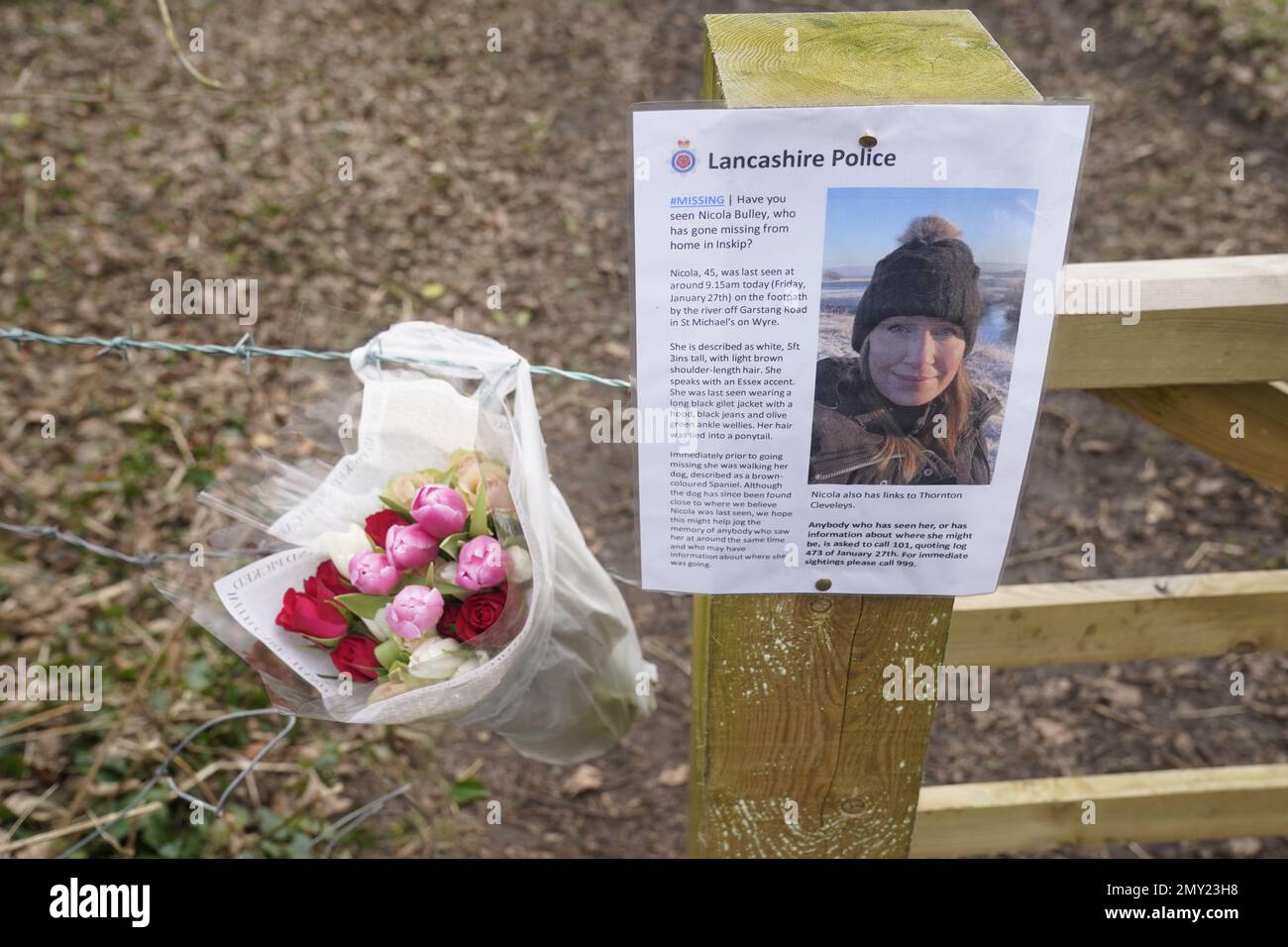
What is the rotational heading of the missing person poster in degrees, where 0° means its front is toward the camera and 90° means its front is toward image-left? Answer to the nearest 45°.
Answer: approximately 0°

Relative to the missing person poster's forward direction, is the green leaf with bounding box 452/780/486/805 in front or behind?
behind
